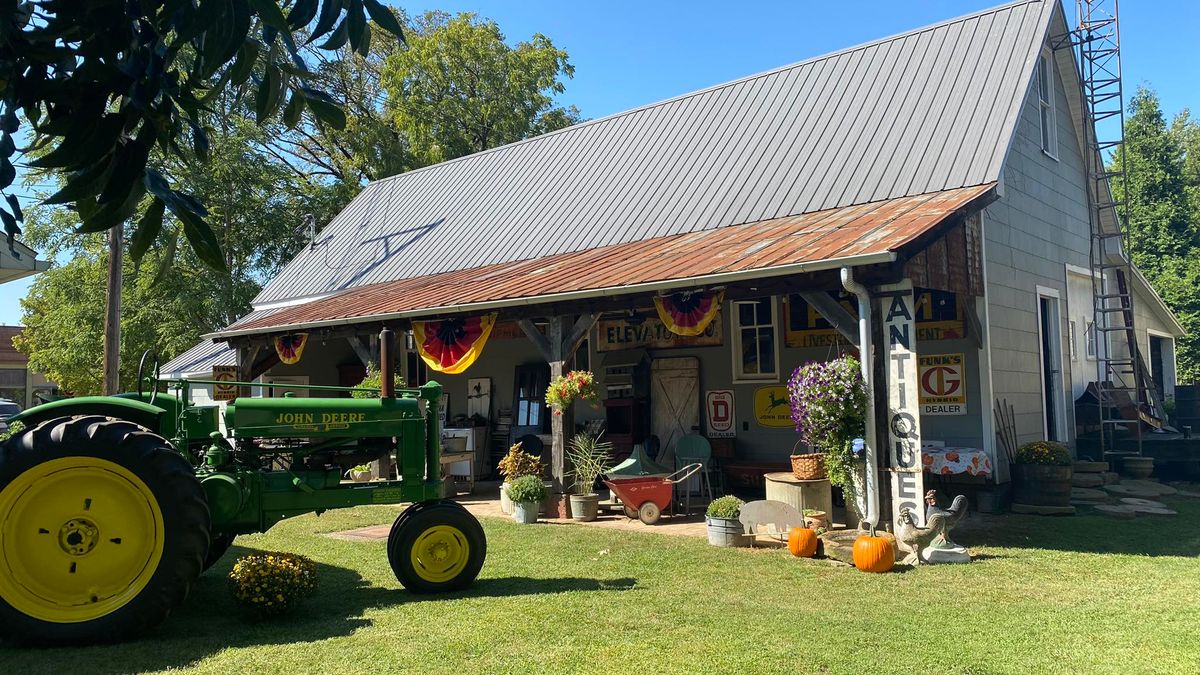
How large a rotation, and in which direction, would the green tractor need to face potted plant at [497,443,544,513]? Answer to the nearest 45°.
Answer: approximately 45° to its left

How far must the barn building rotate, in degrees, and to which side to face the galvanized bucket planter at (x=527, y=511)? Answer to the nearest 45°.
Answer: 0° — it already faces it

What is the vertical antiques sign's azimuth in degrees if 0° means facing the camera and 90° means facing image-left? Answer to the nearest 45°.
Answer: approximately 0°

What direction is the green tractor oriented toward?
to the viewer's right

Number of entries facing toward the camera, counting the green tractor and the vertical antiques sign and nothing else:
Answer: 1

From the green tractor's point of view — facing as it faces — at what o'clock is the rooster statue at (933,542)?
The rooster statue is roughly at 12 o'clock from the green tractor.

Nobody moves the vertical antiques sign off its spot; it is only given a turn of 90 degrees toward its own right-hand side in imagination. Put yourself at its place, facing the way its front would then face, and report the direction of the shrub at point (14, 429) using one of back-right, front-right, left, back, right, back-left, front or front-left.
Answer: front-left
